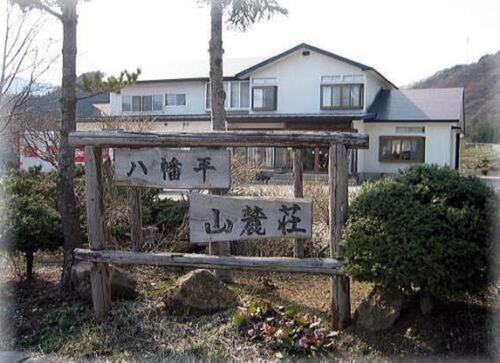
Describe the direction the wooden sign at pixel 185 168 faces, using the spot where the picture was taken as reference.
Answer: facing the viewer

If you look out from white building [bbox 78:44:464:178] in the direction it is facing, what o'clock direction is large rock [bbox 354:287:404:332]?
The large rock is roughly at 12 o'clock from the white building.

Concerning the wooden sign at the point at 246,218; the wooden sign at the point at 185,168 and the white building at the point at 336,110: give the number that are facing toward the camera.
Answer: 3

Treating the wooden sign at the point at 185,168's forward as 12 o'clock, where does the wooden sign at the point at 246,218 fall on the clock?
the wooden sign at the point at 246,218 is roughly at 10 o'clock from the wooden sign at the point at 185,168.

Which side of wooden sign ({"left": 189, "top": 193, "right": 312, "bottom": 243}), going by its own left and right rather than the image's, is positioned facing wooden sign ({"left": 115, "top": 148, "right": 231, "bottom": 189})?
right

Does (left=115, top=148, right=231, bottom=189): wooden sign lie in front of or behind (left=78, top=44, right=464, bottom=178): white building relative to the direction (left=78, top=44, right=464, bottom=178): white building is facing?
in front

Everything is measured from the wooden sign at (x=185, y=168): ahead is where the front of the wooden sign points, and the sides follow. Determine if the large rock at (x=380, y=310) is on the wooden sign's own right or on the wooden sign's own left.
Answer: on the wooden sign's own left

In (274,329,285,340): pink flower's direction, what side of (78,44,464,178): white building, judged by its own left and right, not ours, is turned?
front

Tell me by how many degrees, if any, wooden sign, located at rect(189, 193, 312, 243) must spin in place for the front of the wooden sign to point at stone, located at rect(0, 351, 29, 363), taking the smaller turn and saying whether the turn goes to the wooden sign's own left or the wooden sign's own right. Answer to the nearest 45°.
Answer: approximately 90° to the wooden sign's own right

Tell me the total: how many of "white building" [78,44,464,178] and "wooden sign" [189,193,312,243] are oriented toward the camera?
2

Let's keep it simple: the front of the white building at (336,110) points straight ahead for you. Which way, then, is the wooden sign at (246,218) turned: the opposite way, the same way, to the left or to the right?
the same way

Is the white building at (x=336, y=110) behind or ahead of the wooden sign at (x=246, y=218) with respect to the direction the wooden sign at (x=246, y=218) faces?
behind

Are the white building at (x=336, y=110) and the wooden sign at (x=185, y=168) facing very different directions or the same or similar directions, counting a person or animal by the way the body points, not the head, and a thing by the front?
same or similar directions

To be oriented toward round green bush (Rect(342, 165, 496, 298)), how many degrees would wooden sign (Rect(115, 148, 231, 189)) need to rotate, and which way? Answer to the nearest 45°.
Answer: approximately 45° to its left

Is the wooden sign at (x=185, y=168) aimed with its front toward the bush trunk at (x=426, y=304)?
no

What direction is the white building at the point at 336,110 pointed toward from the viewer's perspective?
toward the camera
